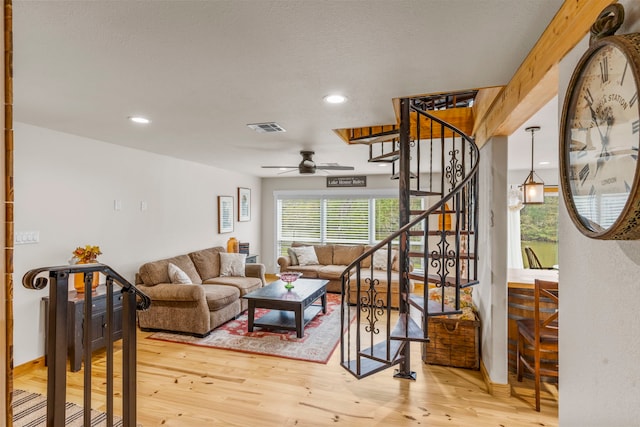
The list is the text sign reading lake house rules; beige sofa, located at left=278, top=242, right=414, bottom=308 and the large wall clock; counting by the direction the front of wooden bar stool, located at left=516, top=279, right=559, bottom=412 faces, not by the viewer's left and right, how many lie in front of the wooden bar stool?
2

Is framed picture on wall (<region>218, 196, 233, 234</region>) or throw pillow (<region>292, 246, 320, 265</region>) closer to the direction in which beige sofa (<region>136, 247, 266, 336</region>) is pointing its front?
the throw pillow

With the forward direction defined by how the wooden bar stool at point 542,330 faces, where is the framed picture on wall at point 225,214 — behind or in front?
in front

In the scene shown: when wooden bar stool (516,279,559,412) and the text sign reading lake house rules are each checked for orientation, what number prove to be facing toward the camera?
1

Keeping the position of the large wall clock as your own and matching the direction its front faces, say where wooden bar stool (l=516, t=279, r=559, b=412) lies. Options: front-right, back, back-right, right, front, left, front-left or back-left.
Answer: back-right

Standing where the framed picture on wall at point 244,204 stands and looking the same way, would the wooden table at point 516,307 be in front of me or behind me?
in front

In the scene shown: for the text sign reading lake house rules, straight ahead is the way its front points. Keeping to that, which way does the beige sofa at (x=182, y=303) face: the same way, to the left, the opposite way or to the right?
to the left

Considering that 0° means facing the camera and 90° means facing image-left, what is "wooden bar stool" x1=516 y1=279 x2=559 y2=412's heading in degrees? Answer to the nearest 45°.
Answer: approximately 135°

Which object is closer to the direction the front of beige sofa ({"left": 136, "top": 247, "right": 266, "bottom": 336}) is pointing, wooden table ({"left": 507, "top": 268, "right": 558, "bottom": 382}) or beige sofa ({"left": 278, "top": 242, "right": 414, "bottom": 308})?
the wooden table
